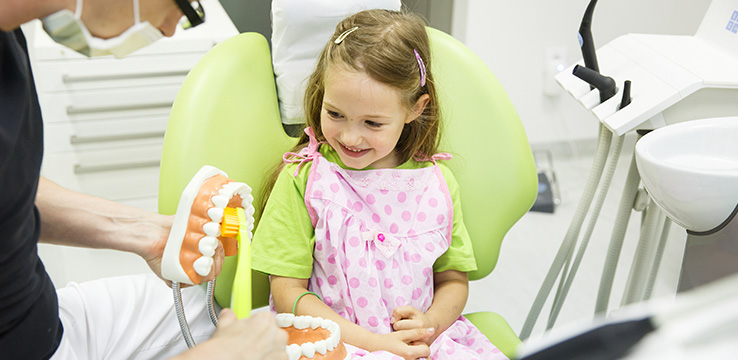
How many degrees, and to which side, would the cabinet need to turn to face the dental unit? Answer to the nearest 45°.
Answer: approximately 45° to its left

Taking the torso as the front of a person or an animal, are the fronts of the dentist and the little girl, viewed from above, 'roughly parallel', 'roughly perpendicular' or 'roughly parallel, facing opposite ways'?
roughly perpendicular

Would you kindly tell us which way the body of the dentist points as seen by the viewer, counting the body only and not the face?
to the viewer's right

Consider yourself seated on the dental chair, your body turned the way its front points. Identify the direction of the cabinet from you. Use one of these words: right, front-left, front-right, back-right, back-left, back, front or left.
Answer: back-right

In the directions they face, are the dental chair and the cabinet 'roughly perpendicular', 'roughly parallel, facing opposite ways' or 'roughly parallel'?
roughly parallel

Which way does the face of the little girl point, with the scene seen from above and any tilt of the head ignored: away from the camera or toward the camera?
toward the camera

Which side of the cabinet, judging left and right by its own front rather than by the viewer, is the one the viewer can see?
front

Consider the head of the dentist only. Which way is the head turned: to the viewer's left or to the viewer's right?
to the viewer's right

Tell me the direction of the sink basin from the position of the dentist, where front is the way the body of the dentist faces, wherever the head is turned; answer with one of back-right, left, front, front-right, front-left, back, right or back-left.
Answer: front

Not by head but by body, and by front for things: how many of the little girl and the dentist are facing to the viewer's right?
1

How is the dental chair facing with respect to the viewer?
toward the camera

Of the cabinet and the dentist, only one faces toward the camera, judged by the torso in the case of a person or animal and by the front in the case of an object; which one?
the cabinet

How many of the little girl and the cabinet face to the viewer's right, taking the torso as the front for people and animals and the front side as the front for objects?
0

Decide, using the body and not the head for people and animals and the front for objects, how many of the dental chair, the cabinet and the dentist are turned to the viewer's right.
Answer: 1
